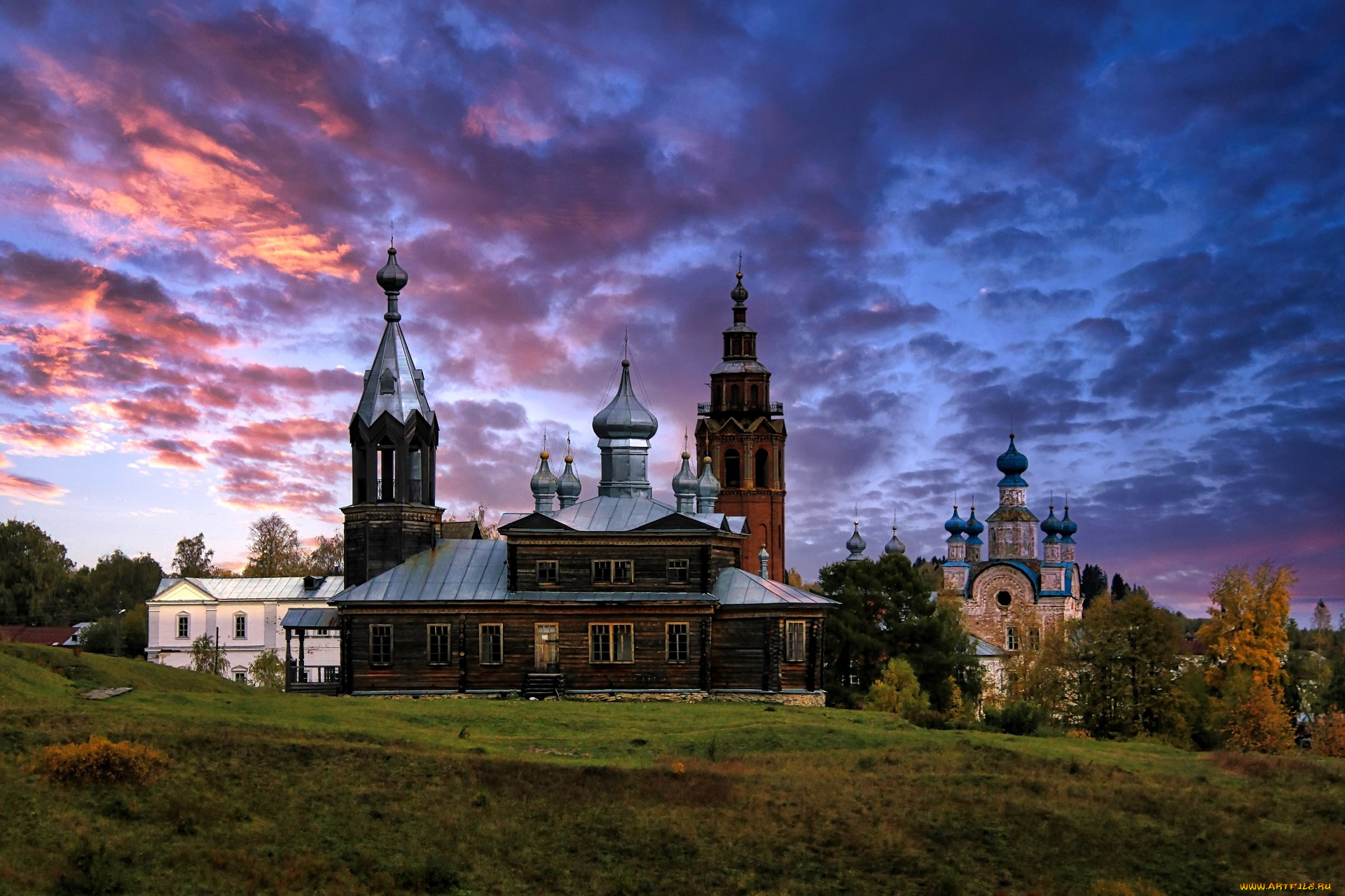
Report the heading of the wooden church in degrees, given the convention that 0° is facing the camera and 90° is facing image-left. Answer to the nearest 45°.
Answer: approximately 90°

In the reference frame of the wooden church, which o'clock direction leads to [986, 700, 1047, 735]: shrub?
The shrub is roughly at 9 o'clock from the wooden church.
